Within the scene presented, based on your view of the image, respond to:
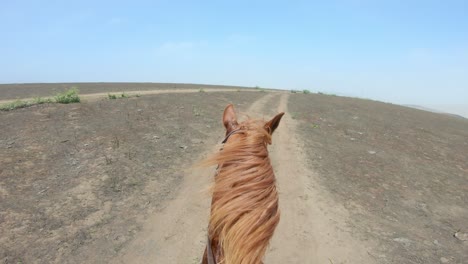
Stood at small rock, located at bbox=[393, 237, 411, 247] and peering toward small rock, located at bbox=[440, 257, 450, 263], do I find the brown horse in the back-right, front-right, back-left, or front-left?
front-right

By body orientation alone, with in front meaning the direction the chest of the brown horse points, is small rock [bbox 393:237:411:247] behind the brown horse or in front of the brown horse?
in front

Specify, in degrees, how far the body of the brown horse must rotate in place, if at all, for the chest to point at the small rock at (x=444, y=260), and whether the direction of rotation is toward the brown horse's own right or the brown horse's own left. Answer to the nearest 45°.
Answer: approximately 45° to the brown horse's own right

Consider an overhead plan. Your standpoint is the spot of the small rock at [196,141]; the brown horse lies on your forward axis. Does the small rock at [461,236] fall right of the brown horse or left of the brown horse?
left

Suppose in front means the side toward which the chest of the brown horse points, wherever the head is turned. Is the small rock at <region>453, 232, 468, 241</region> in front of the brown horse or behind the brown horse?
in front

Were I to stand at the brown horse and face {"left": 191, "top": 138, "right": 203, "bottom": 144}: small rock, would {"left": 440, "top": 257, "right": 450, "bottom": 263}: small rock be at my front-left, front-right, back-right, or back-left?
front-right

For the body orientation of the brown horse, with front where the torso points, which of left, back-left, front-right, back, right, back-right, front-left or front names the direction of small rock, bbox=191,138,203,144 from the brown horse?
front

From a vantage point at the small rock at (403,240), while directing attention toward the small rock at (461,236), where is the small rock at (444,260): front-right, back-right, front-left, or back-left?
front-right

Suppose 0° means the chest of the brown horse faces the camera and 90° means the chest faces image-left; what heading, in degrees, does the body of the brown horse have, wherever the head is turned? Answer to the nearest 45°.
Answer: approximately 180°

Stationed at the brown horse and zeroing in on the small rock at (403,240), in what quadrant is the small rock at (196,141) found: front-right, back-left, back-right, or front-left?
front-left
